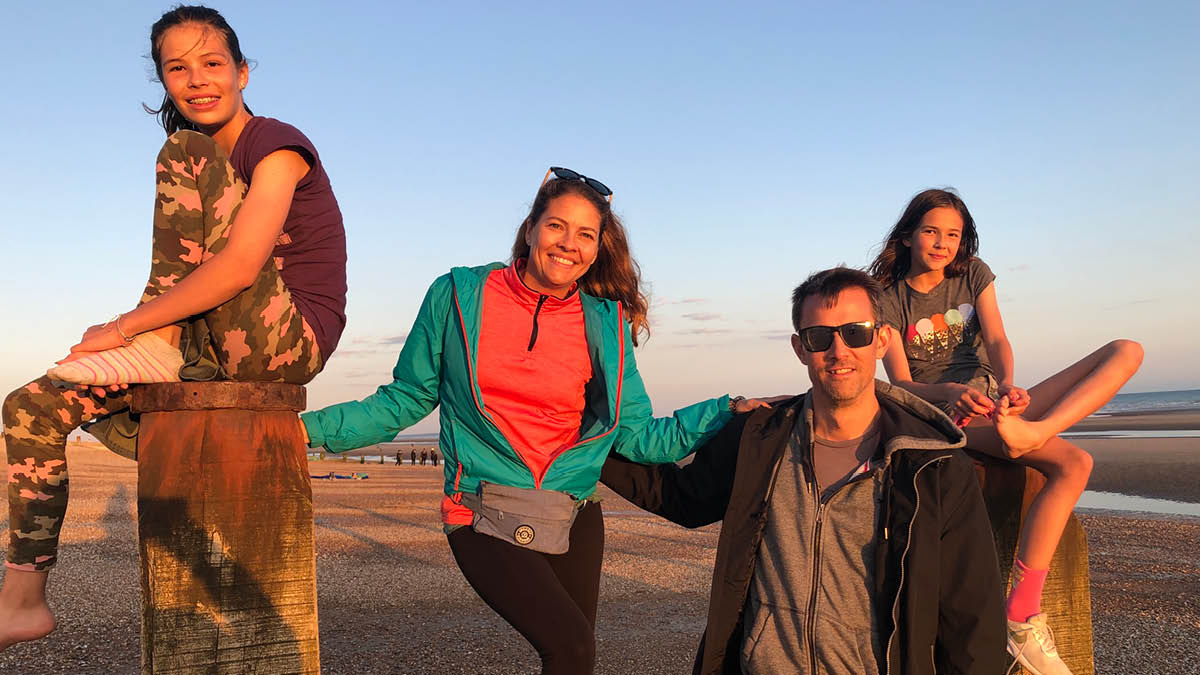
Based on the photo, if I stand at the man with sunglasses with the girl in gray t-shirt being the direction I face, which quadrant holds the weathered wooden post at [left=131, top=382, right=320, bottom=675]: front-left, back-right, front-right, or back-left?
back-left

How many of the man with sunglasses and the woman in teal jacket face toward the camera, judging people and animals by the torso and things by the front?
2

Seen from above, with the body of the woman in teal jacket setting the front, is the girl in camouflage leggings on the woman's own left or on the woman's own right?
on the woman's own right

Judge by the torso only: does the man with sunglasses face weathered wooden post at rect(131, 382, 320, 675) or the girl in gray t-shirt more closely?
the weathered wooden post

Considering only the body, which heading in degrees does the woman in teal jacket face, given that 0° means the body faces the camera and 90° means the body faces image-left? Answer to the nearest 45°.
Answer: approximately 0°

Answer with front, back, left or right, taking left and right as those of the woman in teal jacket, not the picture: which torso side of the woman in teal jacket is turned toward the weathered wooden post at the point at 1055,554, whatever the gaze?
left

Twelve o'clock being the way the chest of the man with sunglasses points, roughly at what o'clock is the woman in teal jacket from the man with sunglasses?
The woman in teal jacket is roughly at 3 o'clock from the man with sunglasses.

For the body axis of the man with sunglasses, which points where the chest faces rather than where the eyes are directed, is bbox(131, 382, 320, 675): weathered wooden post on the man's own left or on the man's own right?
on the man's own right
